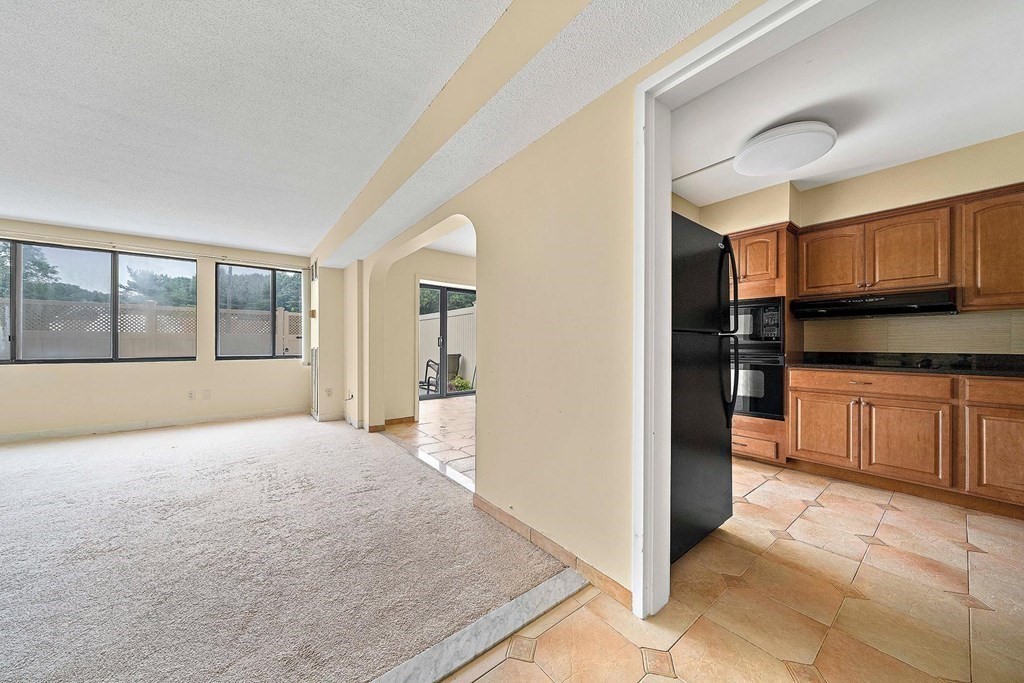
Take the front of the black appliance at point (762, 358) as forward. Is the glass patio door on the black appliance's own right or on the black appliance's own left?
on the black appliance's own right

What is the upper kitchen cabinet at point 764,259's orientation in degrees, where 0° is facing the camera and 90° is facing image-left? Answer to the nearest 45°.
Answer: approximately 45°

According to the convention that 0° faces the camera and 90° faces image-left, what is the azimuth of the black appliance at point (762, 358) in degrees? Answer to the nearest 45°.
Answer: approximately 45°

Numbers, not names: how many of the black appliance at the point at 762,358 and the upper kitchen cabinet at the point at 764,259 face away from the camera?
0

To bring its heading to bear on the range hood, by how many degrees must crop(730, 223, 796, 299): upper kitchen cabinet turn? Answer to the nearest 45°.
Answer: approximately 135° to its left

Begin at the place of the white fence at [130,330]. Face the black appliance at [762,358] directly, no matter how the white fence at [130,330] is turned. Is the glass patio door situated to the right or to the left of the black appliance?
left

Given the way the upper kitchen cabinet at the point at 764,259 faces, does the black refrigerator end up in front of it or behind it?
in front

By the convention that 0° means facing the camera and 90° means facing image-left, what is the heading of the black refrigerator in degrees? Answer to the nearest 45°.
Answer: approximately 315°

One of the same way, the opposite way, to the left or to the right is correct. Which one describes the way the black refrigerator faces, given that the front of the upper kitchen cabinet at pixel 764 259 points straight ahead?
to the left

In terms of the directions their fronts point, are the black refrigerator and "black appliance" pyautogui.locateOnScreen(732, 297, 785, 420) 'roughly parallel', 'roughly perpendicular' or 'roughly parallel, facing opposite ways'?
roughly perpendicular
